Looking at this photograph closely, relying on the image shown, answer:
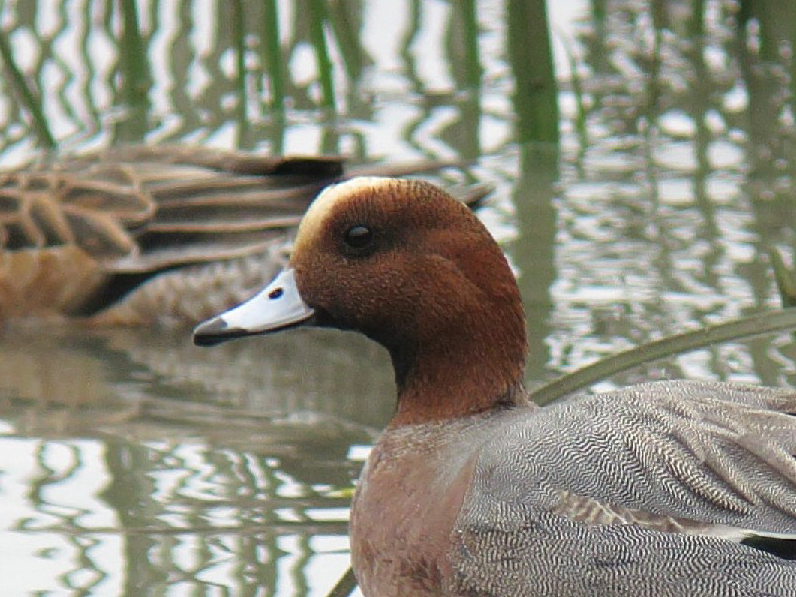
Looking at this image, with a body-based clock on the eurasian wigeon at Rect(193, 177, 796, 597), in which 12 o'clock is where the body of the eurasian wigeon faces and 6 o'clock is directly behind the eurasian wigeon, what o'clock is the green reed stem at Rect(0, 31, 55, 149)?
The green reed stem is roughly at 2 o'clock from the eurasian wigeon.

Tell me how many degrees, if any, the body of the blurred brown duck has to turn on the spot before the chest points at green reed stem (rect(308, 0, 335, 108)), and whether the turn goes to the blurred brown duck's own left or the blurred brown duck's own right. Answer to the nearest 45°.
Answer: approximately 135° to the blurred brown duck's own right

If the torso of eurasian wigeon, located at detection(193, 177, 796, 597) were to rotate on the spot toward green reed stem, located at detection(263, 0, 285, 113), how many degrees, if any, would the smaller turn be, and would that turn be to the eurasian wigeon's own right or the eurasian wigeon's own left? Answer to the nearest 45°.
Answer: approximately 90° to the eurasian wigeon's own right

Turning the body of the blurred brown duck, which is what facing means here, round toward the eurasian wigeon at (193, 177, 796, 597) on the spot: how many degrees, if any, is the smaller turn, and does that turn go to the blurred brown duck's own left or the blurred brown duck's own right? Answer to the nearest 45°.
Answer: approximately 90° to the blurred brown duck's own left

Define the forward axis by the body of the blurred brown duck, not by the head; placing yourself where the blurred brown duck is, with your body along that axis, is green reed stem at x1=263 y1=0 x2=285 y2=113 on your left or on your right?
on your right

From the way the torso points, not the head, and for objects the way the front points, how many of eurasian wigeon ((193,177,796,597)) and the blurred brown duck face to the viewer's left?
2

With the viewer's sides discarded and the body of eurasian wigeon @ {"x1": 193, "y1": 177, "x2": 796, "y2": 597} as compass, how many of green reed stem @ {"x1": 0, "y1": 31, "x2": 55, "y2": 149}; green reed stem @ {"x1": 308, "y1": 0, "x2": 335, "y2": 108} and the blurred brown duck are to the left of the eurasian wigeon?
0

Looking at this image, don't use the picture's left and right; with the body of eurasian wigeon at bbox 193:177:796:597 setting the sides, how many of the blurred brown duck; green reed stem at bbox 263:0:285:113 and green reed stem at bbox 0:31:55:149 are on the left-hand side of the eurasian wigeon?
0

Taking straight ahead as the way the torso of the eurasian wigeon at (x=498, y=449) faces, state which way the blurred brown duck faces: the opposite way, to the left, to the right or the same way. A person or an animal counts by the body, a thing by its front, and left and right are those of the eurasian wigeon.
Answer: the same way

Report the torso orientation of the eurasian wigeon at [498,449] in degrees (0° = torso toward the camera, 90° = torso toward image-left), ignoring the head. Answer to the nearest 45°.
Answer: approximately 90°

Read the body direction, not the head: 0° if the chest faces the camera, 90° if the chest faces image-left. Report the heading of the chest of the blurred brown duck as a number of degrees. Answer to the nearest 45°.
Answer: approximately 90°
